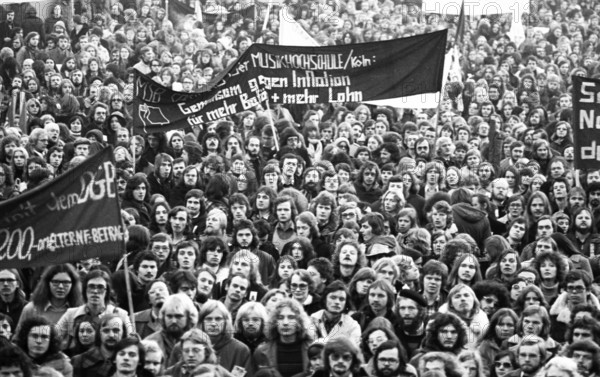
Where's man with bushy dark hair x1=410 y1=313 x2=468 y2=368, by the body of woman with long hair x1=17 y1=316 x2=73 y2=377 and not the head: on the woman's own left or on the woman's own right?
on the woman's own left

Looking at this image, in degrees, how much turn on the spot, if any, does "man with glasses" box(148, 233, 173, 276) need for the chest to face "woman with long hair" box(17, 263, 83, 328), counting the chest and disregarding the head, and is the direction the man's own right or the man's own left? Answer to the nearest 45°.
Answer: approximately 45° to the man's own right

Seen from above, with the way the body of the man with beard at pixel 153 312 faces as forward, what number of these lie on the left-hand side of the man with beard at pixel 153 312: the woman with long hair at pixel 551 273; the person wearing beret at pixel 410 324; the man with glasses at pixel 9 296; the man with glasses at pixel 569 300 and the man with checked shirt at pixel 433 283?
4

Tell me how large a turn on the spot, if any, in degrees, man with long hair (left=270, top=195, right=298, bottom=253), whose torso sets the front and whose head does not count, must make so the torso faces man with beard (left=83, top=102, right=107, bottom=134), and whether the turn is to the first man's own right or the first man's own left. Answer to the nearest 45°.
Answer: approximately 135° to the first man's own right

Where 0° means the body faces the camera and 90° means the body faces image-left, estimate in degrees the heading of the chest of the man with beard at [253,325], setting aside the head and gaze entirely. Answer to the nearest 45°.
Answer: approximately 0°

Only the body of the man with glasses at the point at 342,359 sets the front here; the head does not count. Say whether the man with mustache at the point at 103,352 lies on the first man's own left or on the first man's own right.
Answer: on the first man's own right

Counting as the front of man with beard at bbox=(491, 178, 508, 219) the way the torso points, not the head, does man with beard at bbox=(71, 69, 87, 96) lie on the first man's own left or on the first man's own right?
on the first man's own right

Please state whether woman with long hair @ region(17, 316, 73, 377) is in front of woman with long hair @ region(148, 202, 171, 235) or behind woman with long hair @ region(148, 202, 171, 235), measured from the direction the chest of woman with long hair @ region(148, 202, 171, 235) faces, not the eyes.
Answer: in front
